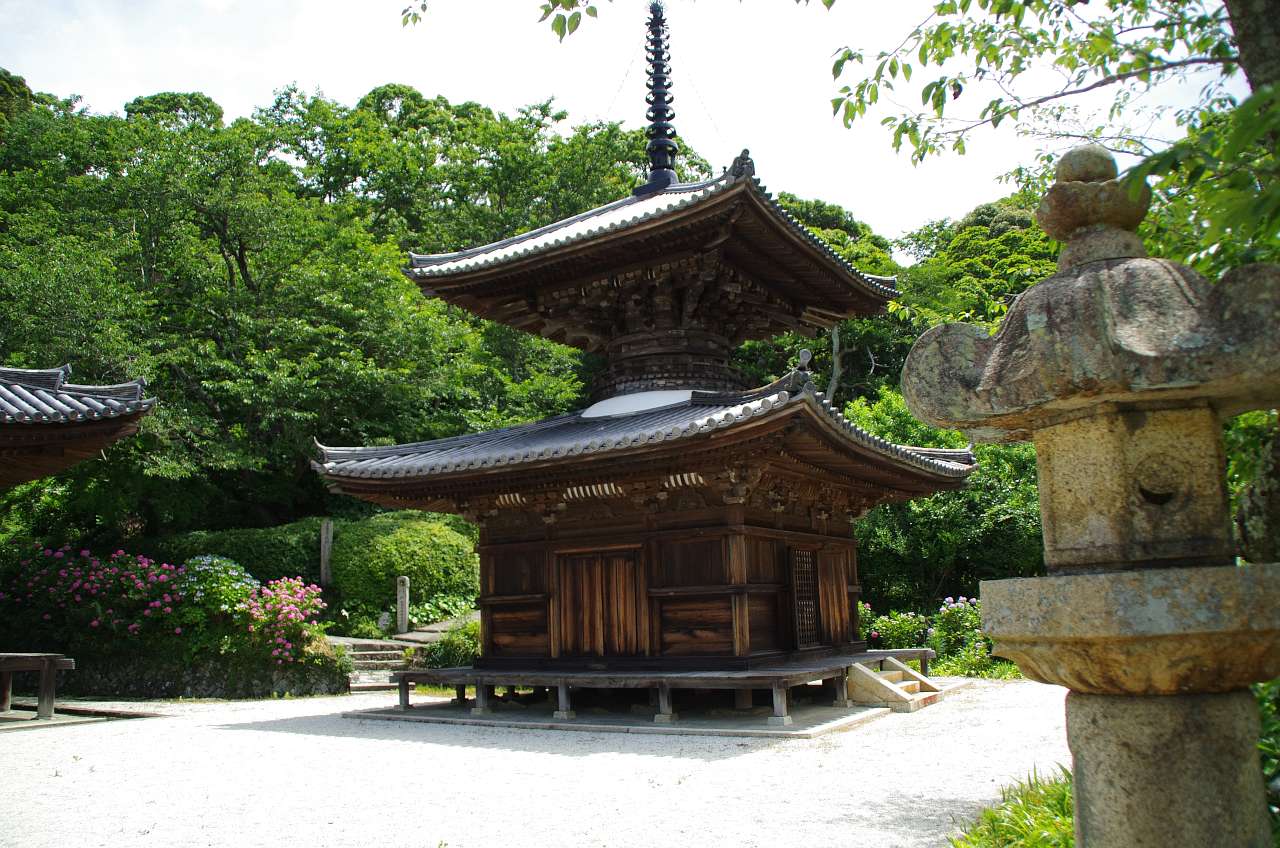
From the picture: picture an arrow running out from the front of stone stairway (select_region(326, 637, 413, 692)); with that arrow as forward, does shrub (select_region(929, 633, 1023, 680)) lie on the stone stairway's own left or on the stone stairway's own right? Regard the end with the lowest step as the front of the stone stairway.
on the stone stairway's own left

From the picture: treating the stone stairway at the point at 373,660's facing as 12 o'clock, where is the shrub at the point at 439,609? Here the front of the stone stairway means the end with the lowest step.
The shrub is roughly at 7 o'clock from the stone stairway.

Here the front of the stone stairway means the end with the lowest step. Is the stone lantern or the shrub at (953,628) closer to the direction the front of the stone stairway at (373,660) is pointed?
the stone lantern

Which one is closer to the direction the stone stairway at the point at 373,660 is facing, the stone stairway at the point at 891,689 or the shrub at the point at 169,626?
the stone stairway

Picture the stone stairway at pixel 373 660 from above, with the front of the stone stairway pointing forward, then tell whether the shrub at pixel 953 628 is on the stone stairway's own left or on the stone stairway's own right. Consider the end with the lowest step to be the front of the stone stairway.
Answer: on the stone stairway's own left

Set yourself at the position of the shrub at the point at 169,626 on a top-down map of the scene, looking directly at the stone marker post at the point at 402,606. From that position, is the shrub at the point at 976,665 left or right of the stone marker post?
right

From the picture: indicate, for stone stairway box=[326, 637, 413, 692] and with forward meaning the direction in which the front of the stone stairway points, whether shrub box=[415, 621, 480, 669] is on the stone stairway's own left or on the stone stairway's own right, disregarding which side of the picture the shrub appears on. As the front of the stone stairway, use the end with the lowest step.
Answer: on the stone stairway's own left

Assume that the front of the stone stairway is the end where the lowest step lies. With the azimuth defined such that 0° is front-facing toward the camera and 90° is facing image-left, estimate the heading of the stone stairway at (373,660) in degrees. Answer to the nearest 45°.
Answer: approximately 0°

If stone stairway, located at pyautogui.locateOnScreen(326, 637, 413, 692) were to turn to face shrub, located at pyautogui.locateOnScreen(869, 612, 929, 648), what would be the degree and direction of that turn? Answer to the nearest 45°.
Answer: approximately 90° to its left

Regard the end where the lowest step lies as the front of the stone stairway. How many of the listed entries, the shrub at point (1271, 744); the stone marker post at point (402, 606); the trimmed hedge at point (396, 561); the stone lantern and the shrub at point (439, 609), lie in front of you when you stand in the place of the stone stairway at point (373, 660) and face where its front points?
2

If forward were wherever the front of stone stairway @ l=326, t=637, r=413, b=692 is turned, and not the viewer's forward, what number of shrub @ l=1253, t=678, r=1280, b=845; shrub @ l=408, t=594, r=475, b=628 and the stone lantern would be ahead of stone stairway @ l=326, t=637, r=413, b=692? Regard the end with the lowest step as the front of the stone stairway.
2
